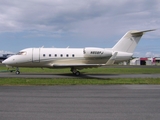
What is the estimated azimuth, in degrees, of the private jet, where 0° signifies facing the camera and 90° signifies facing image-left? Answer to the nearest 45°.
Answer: approximately 90°
